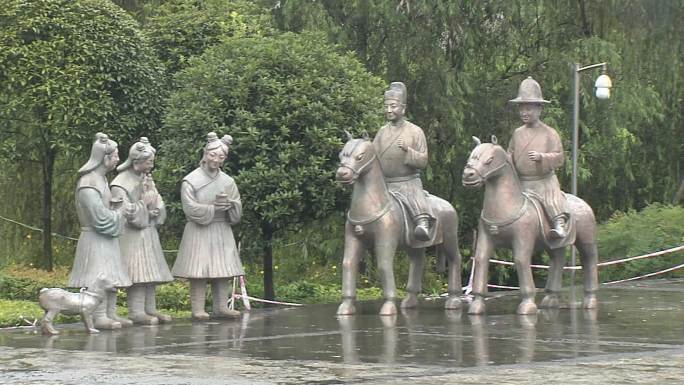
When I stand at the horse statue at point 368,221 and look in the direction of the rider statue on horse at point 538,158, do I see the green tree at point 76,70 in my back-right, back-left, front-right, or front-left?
back-left

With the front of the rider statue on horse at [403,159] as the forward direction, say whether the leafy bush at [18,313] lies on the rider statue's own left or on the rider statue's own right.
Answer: on the rider statue's own right

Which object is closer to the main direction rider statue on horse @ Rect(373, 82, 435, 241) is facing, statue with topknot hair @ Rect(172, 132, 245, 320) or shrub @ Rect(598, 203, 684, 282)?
the statue with topknot hair

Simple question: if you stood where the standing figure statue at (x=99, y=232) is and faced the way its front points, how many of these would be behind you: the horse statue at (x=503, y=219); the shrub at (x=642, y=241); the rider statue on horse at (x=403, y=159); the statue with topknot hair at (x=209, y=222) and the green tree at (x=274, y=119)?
0

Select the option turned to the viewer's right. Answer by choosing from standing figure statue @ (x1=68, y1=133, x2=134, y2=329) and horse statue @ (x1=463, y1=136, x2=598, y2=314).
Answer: the standing figure statue

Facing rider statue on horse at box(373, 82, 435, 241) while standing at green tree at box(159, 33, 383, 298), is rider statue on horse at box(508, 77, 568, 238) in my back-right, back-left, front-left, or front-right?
front-left

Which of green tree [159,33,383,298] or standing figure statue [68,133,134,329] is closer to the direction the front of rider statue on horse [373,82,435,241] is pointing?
the standing figure statue

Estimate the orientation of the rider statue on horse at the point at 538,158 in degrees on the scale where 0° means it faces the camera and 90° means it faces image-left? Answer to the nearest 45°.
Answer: approximately 45°

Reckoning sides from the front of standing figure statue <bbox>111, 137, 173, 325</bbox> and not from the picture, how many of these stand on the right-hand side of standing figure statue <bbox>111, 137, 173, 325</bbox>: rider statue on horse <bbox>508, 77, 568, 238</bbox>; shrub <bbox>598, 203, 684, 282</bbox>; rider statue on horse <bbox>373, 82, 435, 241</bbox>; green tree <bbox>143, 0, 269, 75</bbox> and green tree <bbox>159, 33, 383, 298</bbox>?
0

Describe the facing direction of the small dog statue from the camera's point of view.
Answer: facing to the right of the viewer

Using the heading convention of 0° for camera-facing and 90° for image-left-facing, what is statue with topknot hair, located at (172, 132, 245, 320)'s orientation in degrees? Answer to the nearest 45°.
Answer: approximately 315°

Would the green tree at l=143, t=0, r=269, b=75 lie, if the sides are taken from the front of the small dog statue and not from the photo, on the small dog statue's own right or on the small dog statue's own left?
on the small dog statue's own left

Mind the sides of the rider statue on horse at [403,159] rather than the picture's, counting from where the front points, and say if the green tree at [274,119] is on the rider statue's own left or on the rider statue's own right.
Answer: on the rider statue's own right

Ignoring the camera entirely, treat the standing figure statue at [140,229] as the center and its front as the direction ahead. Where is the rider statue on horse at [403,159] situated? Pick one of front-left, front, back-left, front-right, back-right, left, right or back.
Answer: front-left

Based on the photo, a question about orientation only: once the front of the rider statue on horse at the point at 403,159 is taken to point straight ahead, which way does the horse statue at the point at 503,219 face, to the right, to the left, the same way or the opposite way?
the same way

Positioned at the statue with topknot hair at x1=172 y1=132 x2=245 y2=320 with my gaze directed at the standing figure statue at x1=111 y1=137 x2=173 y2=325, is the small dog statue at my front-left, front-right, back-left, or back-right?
front-left

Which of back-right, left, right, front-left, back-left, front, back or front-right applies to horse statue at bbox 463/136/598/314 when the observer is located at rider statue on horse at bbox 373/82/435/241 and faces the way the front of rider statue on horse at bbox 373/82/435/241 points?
back-left

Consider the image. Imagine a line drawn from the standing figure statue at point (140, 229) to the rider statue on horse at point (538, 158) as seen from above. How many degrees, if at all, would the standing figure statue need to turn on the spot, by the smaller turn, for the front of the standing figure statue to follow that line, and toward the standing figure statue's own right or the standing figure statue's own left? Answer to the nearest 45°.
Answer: approximately 45° to the standing figure statue's own left
